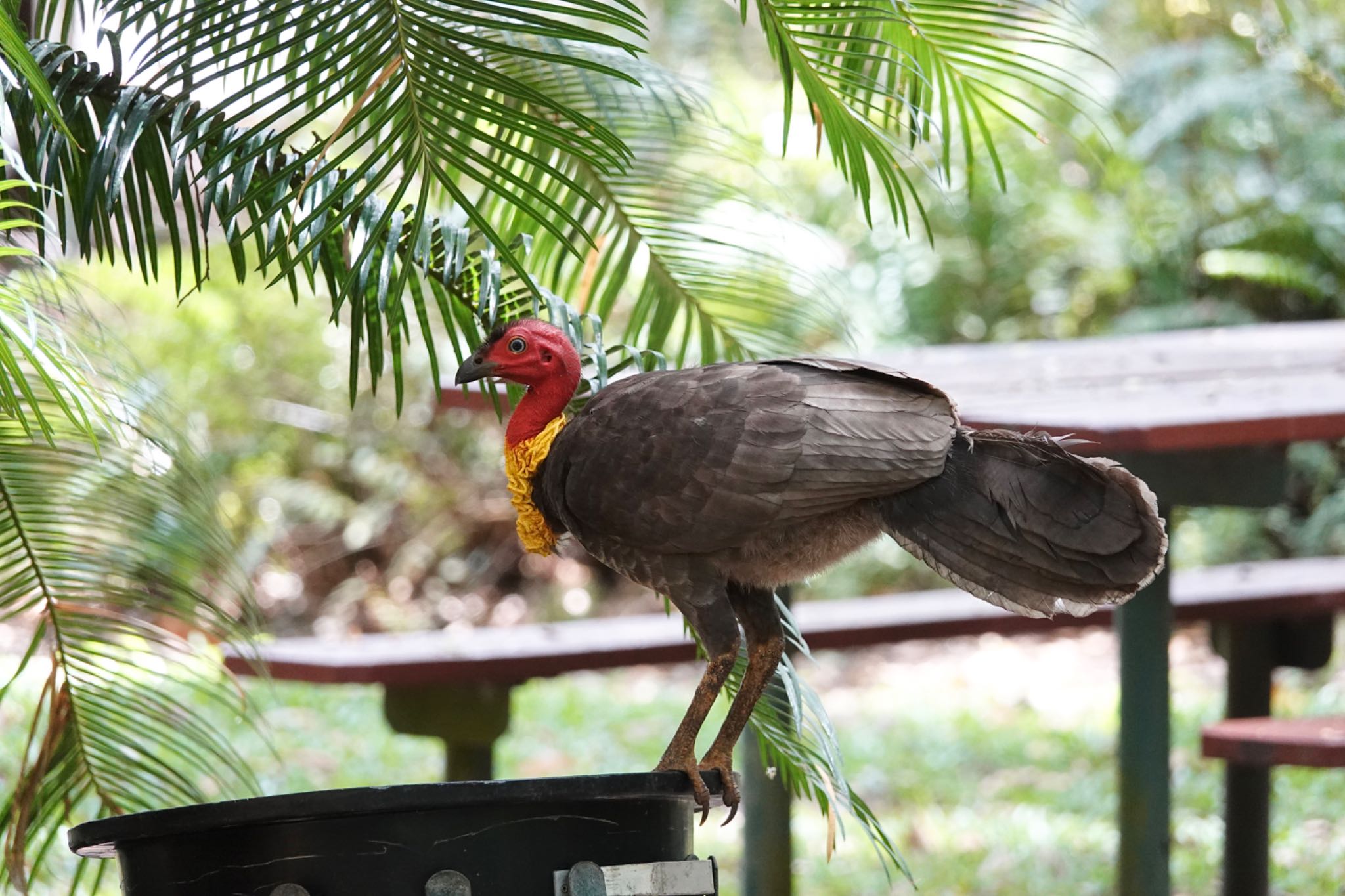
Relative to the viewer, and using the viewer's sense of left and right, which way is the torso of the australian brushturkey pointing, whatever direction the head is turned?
facing to the left of the viewer

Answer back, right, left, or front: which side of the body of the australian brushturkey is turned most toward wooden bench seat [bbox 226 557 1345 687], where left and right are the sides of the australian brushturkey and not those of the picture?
right

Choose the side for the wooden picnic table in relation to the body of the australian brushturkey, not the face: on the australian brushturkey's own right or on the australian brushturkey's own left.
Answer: on the australian brushturkey's own right

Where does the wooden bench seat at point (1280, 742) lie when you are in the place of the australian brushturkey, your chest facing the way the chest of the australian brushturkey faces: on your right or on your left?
on your right
